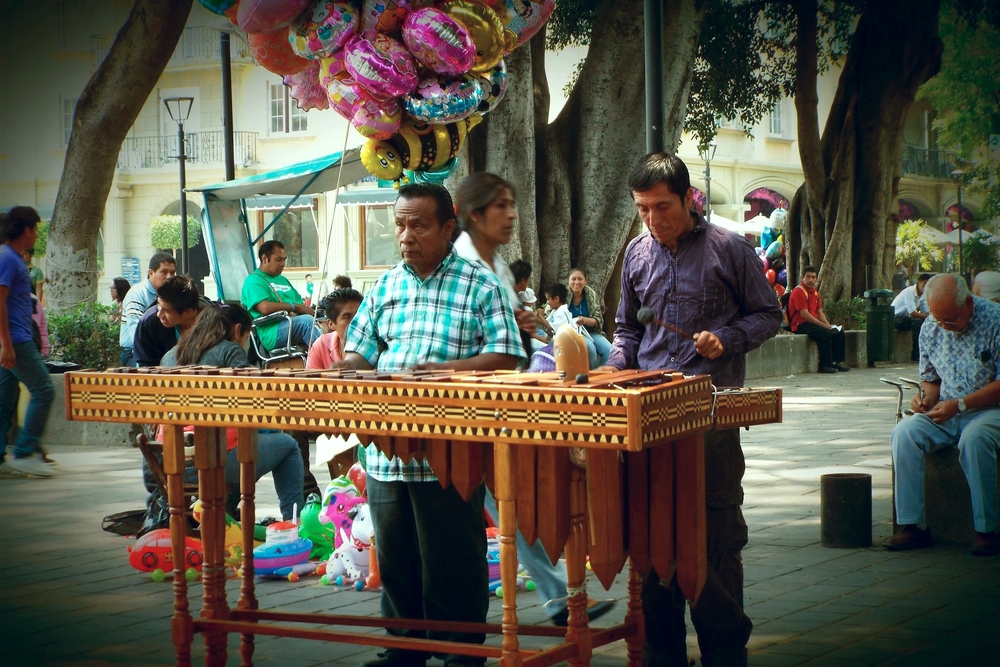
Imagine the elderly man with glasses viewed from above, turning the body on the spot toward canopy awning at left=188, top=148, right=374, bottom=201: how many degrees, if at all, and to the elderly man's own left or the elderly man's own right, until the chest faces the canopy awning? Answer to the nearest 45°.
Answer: approximately 90° to the elderly man's own right

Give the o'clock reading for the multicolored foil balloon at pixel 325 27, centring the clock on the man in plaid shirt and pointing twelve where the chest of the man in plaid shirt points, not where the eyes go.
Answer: The multicolored foil balloon is roughly at 4 o'clock from the man in plaid shirt.

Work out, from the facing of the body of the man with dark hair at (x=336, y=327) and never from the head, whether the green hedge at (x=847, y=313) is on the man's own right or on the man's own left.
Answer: on the man's own left

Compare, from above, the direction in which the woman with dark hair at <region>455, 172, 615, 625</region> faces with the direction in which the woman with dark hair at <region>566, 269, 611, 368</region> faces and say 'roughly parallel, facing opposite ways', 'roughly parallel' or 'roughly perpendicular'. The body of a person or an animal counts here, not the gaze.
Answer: roughly perpendicular

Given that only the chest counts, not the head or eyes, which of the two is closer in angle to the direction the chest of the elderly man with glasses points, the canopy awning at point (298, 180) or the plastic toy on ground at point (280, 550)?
the plastic toy on ground

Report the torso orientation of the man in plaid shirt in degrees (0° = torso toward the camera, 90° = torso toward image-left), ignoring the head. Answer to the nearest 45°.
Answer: approximately 45°

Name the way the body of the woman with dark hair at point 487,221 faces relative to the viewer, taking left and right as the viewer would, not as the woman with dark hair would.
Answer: facing to the right of the viewer

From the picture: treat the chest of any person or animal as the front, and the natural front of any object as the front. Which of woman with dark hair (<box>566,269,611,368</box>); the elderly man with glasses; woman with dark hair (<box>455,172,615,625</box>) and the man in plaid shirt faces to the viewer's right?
woman with dark hair (<box>455,172,615,625</box>)
